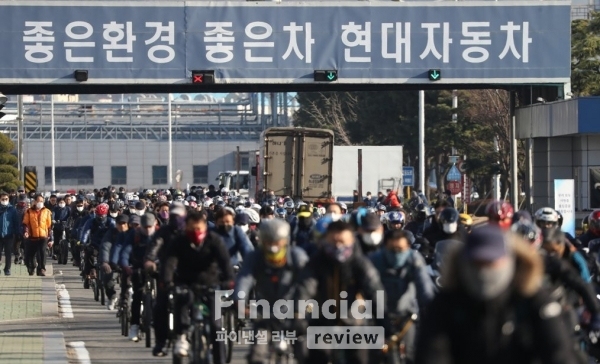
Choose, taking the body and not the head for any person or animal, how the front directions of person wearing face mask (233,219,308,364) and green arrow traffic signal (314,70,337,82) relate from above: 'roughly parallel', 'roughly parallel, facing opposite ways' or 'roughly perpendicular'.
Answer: roughly parallel

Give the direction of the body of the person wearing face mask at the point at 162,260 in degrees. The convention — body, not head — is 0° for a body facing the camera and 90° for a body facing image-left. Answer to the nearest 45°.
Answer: approximately 0°

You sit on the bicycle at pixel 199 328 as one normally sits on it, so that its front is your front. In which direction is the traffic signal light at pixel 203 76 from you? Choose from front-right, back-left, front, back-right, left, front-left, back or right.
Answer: back

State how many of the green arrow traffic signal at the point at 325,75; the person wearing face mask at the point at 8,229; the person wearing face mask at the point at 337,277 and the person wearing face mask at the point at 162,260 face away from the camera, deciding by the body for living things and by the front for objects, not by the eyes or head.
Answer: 0

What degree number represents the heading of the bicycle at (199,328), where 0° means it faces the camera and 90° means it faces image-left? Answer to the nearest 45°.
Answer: approximately 0°

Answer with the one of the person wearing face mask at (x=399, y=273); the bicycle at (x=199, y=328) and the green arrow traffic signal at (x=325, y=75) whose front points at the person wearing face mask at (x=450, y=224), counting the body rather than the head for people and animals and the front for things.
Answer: the green arrow traffic signal

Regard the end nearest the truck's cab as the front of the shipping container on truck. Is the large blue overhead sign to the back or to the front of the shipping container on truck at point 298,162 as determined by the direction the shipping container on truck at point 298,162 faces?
to the back

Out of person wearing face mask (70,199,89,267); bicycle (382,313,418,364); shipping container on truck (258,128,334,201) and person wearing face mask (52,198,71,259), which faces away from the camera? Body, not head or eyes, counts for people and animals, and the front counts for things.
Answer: the shipping container on truck

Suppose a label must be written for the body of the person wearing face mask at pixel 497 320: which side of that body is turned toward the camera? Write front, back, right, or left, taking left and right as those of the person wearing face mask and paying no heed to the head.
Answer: front

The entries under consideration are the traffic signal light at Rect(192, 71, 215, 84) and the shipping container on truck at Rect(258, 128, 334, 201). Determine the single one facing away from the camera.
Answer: the shipping container on truck

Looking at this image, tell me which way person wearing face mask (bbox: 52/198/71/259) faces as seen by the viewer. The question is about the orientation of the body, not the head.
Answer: toward the camera

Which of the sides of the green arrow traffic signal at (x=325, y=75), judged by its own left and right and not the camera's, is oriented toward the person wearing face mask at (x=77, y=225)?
right

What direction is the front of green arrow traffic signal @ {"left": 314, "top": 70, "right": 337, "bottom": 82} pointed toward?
toward the camera
